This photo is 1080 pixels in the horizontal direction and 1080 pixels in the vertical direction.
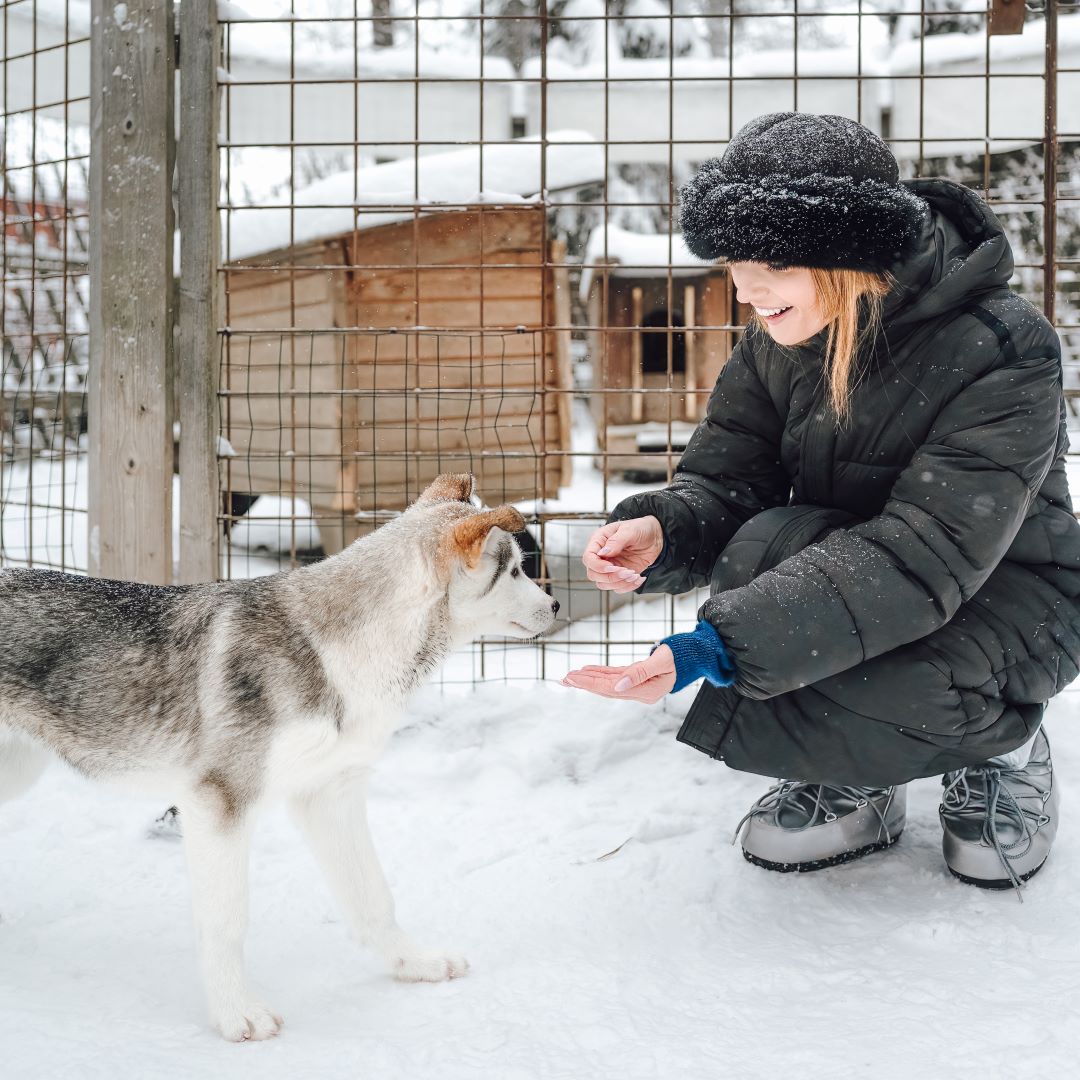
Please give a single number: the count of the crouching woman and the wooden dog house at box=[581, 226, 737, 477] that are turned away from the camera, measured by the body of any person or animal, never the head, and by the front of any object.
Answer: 0

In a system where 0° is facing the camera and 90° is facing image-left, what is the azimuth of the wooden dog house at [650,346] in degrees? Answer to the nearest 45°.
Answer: approximately 0°

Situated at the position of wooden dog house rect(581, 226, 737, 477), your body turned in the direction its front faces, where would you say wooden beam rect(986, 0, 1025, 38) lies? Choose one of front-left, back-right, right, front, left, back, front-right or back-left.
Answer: front

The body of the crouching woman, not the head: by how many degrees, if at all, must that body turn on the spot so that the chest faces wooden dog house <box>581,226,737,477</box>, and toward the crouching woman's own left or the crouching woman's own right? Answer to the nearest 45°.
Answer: approximately 135° to the crouching woman's own right

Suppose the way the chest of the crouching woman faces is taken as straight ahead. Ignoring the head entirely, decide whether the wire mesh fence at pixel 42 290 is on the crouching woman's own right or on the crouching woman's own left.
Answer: on the crouching woman's own right

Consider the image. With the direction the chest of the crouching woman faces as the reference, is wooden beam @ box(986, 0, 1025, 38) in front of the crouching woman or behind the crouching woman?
behind

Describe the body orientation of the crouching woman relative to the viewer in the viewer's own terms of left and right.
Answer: facing the viewer and to the left of the viewer

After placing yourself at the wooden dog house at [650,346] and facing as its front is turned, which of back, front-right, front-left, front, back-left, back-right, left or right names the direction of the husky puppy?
front

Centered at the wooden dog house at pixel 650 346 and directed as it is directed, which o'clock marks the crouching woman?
The crouching woman is roughly at 12 o'clock from the wooden dog house.
